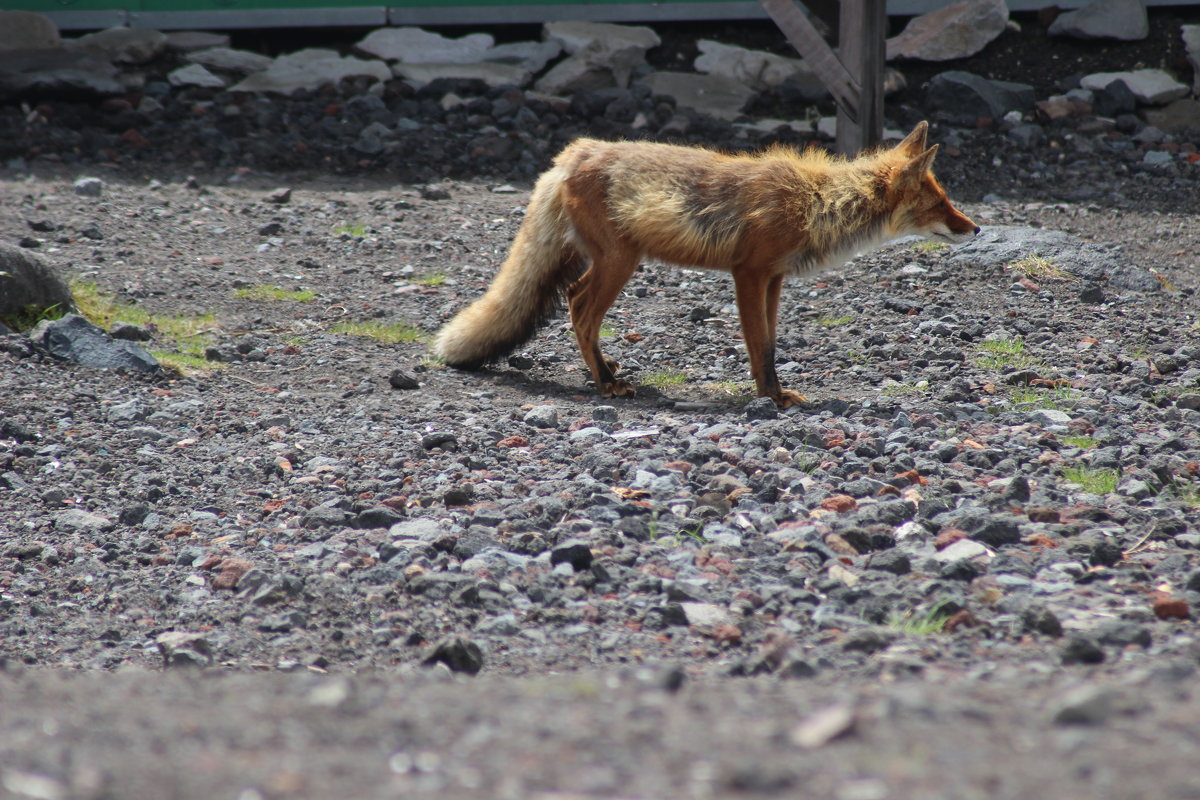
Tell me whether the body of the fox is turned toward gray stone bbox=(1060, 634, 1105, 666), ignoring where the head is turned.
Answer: no

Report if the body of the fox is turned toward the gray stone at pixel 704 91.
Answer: no

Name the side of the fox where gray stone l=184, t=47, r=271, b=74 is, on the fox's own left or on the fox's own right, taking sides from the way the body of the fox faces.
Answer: on the fox's own left

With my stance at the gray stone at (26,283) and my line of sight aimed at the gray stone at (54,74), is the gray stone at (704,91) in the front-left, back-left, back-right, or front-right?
front-right

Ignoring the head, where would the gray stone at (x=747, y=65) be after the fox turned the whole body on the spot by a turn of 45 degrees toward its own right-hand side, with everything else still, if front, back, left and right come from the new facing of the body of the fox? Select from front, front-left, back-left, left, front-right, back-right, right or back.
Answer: back-left

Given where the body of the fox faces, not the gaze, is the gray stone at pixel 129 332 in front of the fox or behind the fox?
behind

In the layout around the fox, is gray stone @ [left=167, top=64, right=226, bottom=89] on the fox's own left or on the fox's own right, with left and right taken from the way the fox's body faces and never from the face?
on the fox's own left

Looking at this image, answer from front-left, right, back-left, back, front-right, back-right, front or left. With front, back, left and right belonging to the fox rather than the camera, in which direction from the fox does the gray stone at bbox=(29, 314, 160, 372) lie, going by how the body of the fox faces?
back

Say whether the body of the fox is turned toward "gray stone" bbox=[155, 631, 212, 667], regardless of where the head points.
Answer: no

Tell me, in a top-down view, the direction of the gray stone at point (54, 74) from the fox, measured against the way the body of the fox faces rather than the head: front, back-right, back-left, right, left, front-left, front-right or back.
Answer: back-left

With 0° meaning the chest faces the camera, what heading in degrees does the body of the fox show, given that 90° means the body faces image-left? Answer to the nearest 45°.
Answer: approximately 270°

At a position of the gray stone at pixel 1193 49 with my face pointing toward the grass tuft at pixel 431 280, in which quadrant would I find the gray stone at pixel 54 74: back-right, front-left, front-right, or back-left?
front-right

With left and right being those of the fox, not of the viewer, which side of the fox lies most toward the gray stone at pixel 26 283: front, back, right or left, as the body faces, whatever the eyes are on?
back

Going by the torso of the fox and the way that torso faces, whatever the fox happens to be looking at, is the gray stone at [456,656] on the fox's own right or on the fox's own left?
on the fox's own right
